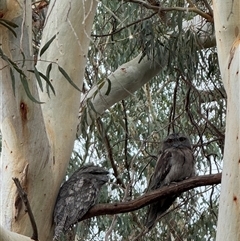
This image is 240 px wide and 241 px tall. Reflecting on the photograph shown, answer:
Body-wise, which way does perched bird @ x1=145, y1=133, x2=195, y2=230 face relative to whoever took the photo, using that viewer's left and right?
facing the viewer and to the right of the viewer

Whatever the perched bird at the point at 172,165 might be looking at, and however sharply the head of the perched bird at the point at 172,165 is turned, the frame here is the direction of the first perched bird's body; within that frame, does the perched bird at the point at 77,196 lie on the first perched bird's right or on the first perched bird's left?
on the first perched bird's right

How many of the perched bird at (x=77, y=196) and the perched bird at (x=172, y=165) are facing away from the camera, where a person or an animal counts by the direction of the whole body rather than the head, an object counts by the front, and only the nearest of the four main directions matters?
0

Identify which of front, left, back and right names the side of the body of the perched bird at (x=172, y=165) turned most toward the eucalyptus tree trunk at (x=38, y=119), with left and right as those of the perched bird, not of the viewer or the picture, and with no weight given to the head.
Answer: right
